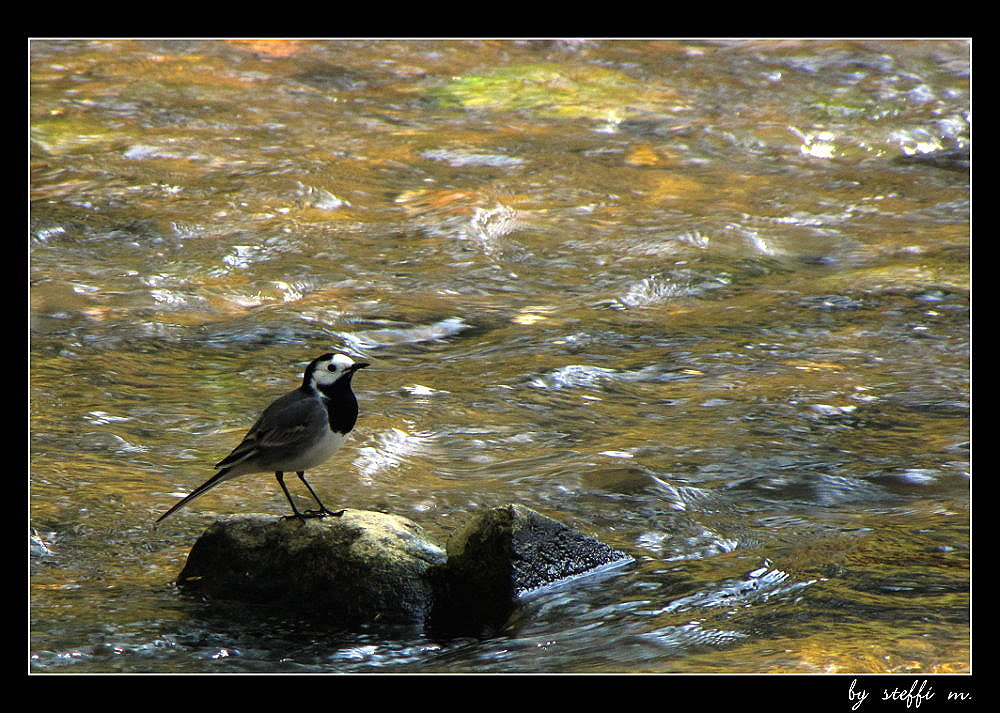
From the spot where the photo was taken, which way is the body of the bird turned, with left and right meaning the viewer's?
facing to the right of the viewer

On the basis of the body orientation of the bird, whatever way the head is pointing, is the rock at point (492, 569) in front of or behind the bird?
in front
